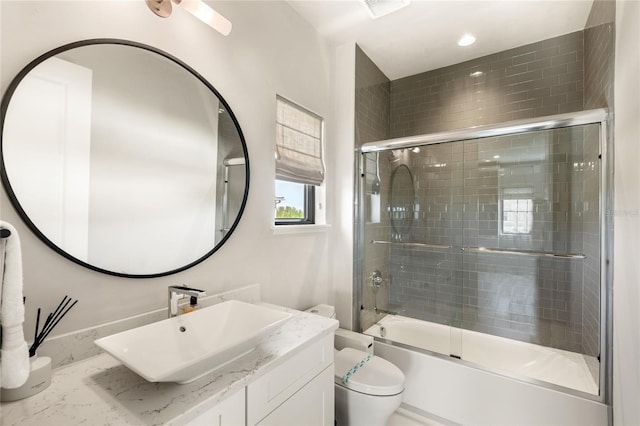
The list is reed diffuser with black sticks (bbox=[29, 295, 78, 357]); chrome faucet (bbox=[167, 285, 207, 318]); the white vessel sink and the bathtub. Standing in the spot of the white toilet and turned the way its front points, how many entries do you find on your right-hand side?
3

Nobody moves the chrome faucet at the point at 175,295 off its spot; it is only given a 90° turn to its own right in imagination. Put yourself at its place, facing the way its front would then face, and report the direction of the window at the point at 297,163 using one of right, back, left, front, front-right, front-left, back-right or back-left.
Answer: back

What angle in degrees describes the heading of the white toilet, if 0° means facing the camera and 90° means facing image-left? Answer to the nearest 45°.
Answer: approximately 315°

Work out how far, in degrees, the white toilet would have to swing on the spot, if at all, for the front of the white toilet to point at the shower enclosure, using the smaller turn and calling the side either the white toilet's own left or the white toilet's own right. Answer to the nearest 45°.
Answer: approximately 90° to the white toilet's own left

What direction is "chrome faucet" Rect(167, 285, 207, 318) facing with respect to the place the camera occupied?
facing the viewer and to the right of the viewer

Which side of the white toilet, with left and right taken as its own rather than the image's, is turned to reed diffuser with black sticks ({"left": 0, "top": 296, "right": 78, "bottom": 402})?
right

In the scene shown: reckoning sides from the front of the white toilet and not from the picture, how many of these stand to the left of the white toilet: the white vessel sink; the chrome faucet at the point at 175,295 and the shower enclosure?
1

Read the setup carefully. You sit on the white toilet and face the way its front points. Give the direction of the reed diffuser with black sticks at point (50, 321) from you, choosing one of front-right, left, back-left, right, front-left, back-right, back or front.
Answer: right

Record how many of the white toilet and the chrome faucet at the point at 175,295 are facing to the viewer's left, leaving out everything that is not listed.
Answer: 0

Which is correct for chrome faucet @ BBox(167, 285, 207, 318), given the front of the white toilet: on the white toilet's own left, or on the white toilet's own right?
on the white toilet's own right
